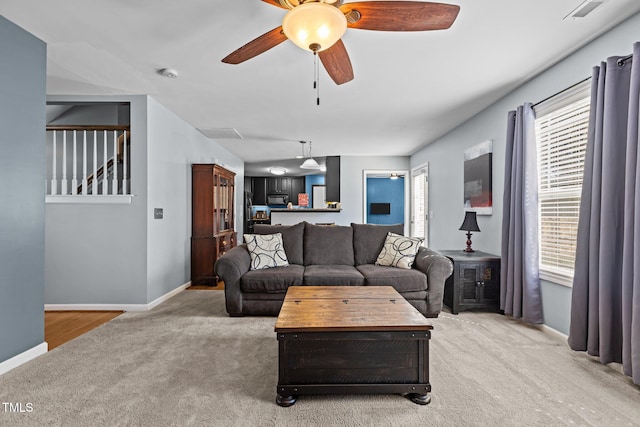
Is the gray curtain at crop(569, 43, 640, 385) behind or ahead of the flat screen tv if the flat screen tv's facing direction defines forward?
ahead

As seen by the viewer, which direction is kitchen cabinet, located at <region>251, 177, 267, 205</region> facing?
toward the camera

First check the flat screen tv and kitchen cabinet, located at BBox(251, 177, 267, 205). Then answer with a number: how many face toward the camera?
2

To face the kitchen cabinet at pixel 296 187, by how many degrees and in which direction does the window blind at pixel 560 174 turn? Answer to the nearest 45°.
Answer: approximately 90° to its right

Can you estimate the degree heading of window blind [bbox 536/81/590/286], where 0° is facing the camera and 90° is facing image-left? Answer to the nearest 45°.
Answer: approximately 45°

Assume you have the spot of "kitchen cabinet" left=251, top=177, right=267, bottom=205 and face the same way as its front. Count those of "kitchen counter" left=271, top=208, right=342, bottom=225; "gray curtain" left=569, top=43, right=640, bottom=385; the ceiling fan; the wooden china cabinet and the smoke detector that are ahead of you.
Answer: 5

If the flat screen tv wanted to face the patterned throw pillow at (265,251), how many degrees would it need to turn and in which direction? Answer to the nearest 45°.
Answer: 0° — it already faces it

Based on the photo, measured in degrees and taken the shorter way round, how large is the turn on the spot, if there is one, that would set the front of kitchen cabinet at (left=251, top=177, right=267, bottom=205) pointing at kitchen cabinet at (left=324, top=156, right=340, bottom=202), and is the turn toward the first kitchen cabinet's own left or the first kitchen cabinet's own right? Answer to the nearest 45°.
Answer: approximately 45° to the first kitchen cabinet's own left

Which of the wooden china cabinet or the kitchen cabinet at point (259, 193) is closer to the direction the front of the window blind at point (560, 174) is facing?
the wooden china cabinet

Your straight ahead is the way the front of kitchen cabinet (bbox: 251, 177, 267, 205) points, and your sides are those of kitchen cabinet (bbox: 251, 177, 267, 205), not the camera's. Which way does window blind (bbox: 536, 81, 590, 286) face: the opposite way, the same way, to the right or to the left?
to the right

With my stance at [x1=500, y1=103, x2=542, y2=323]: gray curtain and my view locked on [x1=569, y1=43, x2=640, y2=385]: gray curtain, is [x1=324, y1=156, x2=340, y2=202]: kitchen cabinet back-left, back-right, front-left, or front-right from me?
back-right

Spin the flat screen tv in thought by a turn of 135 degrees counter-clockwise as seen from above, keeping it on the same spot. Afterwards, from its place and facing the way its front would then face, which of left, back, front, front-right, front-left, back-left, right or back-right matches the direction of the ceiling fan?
back-right

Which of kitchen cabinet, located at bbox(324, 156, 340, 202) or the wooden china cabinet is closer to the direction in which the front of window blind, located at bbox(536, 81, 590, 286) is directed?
the wooden china cabinet

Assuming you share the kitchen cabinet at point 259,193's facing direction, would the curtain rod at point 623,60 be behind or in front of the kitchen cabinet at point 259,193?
in front

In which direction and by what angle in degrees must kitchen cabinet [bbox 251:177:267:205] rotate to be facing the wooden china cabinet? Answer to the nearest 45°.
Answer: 0° — it already faces it

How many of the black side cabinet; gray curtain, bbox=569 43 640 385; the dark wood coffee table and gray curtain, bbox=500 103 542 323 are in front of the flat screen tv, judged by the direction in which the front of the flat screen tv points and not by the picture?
4

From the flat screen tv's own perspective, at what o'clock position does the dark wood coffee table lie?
The dark wood coffee table is roughly at 12 o'clock from the flat screen tv.

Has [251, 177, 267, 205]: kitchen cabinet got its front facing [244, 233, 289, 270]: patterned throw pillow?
yes

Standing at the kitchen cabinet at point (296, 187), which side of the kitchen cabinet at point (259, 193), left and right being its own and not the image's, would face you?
left

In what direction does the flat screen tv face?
toward the camera
